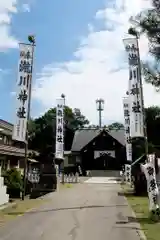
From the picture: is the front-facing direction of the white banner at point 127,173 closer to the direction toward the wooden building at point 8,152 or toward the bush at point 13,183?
the bush

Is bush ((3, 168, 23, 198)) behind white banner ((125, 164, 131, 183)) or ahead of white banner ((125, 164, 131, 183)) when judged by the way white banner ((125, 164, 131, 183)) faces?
ahead

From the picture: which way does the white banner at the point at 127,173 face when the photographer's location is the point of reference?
facing the viewer

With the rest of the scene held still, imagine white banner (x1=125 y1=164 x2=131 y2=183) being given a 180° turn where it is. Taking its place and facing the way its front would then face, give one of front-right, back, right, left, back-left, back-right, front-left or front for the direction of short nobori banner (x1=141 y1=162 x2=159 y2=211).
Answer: back
